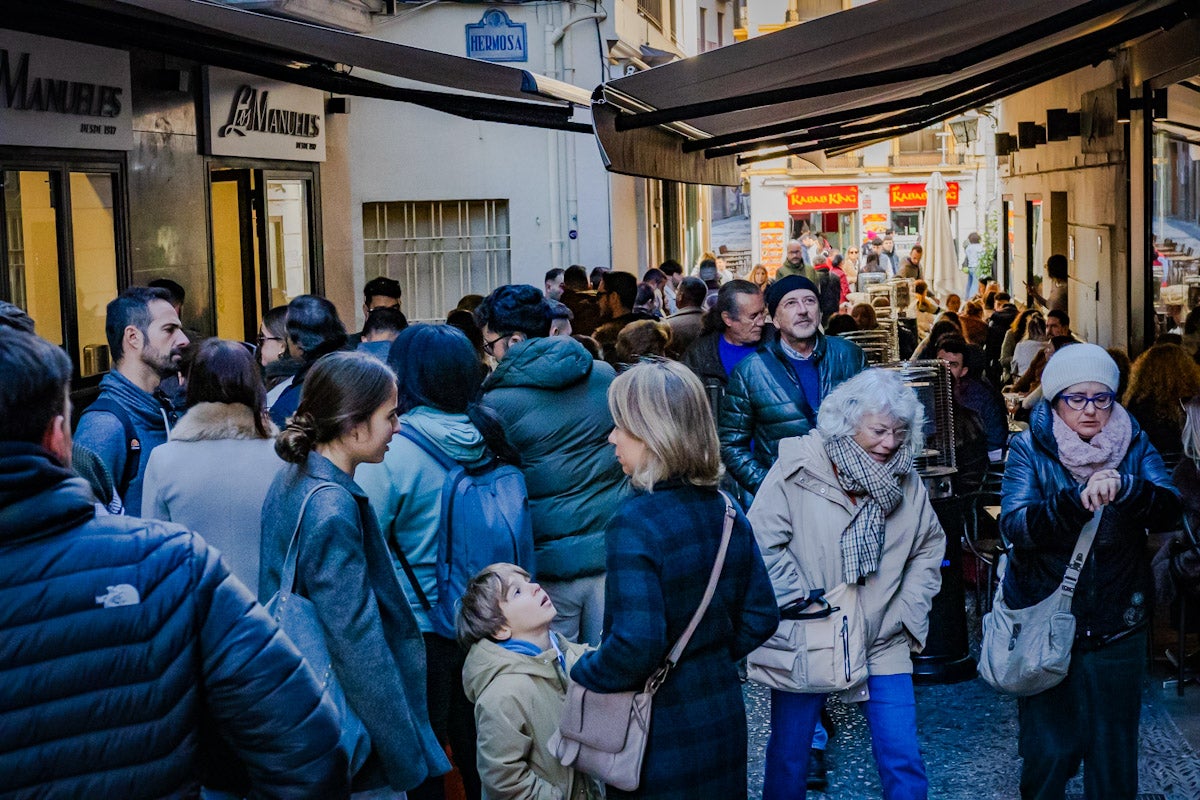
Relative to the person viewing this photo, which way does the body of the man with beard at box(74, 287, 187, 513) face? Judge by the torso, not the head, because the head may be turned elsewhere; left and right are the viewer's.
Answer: facing to the right of the viewer

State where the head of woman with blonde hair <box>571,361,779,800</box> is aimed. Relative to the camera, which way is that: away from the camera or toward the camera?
away from the camera

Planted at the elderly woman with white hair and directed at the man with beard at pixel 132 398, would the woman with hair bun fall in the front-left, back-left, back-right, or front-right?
front-left

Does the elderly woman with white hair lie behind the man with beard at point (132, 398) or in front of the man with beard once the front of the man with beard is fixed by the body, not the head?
in front

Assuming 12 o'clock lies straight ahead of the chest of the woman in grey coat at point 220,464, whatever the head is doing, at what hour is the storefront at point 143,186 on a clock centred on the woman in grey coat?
The storefront is roughly at 12 o'clock from the woman in grey coat.

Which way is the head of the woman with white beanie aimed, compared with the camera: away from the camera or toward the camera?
toward the camera

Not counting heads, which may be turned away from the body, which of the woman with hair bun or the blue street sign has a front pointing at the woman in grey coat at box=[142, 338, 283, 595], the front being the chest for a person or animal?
the blue street sign

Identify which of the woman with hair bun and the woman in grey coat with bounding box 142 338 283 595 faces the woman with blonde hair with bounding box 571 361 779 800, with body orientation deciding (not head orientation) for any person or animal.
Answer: the woman with hair bun

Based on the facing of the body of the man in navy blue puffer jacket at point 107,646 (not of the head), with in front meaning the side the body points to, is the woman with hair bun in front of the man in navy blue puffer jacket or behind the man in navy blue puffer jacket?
in front

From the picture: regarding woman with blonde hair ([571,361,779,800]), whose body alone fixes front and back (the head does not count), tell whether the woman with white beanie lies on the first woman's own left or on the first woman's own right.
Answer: on the first woman's own right

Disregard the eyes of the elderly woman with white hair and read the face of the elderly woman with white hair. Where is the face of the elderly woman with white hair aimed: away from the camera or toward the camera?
toward the camera

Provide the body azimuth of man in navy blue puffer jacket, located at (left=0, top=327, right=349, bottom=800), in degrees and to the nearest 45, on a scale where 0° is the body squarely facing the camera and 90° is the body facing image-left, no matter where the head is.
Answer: approximately 180°

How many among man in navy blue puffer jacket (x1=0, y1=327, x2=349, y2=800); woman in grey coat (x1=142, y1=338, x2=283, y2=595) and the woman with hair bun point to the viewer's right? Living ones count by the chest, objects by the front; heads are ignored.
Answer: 1

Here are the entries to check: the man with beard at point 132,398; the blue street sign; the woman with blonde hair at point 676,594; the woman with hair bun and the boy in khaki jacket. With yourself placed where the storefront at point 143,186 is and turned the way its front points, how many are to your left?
1

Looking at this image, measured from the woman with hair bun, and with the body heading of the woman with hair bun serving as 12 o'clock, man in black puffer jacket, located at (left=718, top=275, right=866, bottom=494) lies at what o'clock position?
The man in black puffer jacket is roughly at 10 o'clock from the woman with hair bun.

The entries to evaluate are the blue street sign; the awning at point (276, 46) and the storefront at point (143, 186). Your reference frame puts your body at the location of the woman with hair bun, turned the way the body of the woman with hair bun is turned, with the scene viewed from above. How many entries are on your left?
3

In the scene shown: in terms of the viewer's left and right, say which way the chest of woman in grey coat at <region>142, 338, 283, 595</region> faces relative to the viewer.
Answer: facing away from the viewer
